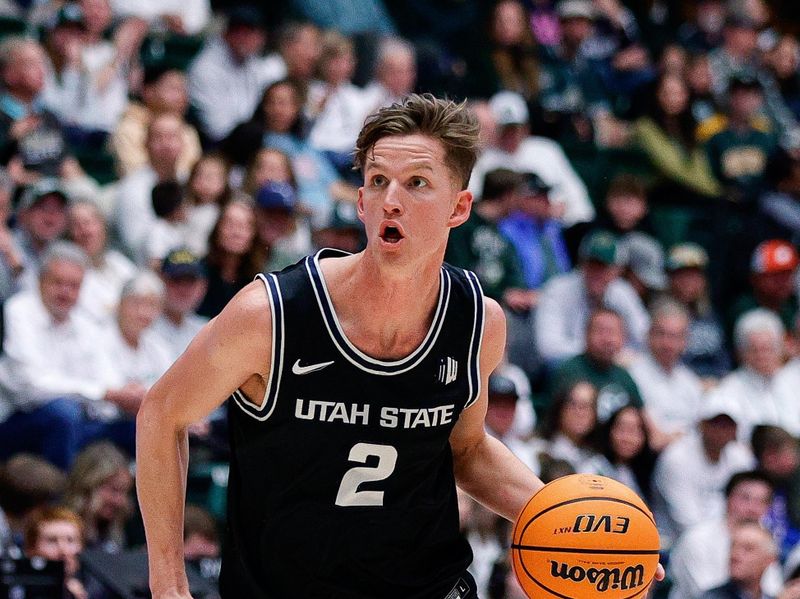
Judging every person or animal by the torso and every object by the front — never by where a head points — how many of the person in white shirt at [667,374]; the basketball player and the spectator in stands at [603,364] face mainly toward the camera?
3

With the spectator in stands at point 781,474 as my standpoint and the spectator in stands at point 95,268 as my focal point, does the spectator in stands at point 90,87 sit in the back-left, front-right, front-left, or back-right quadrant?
front-right

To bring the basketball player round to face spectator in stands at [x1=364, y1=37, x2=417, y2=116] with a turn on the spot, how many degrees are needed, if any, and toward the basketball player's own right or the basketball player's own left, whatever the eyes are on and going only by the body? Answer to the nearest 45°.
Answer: approximately 180°

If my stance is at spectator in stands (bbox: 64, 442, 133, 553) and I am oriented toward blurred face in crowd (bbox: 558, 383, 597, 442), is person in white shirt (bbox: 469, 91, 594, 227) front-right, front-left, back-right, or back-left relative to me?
front-left

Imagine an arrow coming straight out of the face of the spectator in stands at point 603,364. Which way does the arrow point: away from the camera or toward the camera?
toward the camera

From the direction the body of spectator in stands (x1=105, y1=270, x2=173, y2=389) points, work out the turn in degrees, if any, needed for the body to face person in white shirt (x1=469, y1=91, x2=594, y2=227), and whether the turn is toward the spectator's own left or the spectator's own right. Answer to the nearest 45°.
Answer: approximately 90° to the spectator's own left

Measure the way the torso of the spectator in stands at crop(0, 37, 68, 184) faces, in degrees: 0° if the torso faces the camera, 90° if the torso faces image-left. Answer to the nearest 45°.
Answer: approximately 315°

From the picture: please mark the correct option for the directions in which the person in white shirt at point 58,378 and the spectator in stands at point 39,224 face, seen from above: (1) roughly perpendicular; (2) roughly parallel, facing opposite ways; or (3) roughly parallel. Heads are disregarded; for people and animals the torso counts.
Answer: roughly parallel

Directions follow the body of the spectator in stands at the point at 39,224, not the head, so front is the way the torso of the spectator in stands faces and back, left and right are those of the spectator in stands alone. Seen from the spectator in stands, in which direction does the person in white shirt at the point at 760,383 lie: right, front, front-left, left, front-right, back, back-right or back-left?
front-left

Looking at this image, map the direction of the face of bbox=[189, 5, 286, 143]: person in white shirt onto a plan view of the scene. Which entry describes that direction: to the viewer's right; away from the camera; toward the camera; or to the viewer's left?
toward the camera

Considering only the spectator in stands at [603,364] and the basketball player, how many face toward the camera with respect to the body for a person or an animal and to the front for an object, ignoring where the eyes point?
2

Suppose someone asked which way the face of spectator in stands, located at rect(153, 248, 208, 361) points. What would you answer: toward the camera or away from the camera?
toward the camera

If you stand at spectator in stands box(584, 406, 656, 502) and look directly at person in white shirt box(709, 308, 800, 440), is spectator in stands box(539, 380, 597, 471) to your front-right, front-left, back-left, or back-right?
back-left

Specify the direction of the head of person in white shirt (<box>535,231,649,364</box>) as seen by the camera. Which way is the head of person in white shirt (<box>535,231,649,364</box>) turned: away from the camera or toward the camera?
toward the camera

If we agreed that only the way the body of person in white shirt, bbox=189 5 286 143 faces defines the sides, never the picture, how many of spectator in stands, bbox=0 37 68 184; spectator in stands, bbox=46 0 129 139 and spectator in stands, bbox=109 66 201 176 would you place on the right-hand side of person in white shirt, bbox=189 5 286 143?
3

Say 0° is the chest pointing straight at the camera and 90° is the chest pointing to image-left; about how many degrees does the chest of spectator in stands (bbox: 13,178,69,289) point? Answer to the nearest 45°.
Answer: approximately 315°

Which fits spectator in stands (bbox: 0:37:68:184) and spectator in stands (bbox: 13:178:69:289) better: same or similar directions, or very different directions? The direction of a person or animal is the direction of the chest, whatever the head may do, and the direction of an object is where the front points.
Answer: same or similar directions
